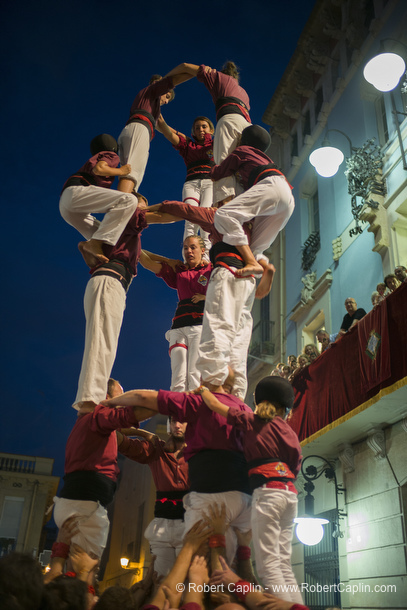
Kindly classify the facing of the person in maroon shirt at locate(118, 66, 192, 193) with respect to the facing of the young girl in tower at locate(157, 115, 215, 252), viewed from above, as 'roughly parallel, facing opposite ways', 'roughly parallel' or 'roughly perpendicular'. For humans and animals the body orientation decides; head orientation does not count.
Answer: roughly perpendicular

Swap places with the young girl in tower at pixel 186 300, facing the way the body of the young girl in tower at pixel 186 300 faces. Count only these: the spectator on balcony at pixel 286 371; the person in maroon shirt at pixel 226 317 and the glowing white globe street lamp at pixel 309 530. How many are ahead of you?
1

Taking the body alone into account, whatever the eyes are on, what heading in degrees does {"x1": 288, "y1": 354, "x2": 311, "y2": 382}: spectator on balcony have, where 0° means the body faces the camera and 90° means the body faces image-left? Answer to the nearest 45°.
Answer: approximately 45°

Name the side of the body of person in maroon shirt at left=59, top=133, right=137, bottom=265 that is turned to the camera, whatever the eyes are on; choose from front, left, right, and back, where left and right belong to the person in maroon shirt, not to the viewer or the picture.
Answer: right

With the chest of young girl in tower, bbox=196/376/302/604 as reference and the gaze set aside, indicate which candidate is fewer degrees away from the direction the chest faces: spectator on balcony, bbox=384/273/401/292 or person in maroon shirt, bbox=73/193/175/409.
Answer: the person in maroon shirt

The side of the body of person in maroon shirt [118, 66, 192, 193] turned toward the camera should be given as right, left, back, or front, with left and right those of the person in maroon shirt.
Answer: right

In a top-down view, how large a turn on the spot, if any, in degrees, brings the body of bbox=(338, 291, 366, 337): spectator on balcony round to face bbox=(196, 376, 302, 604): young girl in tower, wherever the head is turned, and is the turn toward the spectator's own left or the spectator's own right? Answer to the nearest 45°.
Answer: approximately 45° to the spectator's own left

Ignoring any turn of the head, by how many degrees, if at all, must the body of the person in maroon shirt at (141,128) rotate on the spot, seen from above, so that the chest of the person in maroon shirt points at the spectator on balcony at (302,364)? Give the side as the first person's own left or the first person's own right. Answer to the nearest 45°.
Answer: approximately 45° to the first person's own left

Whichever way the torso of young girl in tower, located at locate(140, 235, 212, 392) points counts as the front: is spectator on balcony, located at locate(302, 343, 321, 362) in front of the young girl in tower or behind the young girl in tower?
behind
